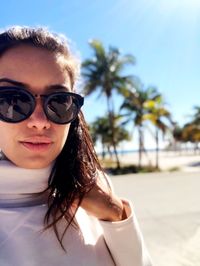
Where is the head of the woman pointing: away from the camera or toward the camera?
toward the camera

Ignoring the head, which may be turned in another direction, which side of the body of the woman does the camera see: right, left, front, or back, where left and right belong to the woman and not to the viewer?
front
